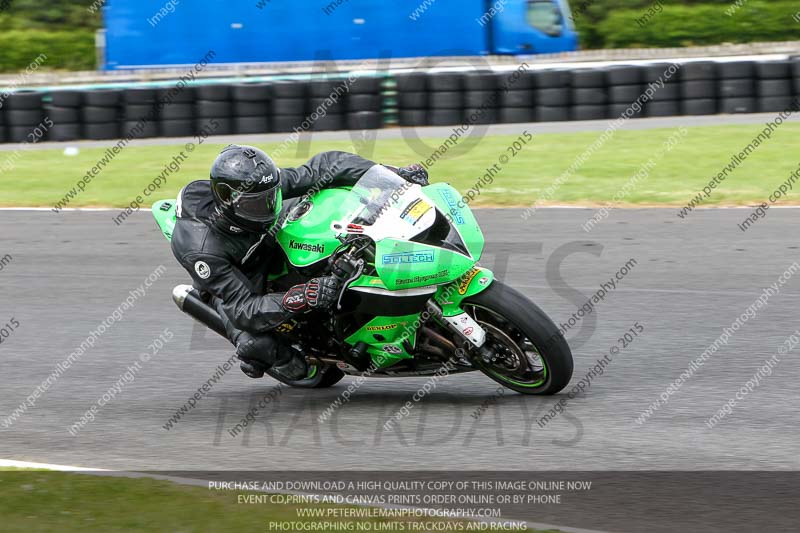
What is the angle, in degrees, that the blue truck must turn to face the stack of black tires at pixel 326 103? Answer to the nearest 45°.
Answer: approximately 90° to its right

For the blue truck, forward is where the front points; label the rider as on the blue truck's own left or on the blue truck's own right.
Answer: on the blue truck's own right

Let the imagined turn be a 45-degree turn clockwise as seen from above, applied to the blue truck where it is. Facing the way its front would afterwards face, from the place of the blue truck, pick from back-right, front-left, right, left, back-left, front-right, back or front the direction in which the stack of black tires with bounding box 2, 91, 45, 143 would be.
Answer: right

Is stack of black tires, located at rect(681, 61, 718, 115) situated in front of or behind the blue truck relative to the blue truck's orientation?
in front

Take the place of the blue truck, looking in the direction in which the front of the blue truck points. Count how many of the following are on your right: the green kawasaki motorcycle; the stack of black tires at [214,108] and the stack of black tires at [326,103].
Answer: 3

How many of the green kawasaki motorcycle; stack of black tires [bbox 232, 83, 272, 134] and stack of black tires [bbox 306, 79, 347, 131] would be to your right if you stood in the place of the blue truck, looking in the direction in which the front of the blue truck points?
3

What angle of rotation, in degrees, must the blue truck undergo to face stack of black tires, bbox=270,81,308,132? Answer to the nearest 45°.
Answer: approximately 90° to its right

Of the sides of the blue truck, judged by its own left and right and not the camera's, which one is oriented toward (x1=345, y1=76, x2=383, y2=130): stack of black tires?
right

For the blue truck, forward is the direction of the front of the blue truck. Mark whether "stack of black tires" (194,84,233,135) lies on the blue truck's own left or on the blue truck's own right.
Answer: on the blue truck's own right

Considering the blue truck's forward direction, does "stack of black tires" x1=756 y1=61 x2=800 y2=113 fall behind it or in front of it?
in front

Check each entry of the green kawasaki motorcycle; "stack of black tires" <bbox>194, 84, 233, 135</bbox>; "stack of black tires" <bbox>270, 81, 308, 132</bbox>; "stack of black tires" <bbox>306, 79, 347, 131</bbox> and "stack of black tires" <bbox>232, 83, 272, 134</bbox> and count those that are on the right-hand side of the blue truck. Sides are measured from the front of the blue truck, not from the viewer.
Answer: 5

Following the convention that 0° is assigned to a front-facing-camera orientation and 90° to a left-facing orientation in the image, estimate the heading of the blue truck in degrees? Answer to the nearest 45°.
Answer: approximately 270°

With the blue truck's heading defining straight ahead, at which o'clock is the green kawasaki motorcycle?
The green kawasaki motorcycle is roughly at 3 o'clock from the blue truck.

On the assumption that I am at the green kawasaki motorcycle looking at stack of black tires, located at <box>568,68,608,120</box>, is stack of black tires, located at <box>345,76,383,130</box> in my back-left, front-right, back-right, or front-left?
front-left

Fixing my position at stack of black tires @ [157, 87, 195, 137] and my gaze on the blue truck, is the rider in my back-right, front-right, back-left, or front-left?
back-right
